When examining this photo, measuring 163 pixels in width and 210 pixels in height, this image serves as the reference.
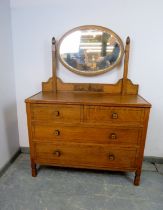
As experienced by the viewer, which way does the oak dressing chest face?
facing the viewer
